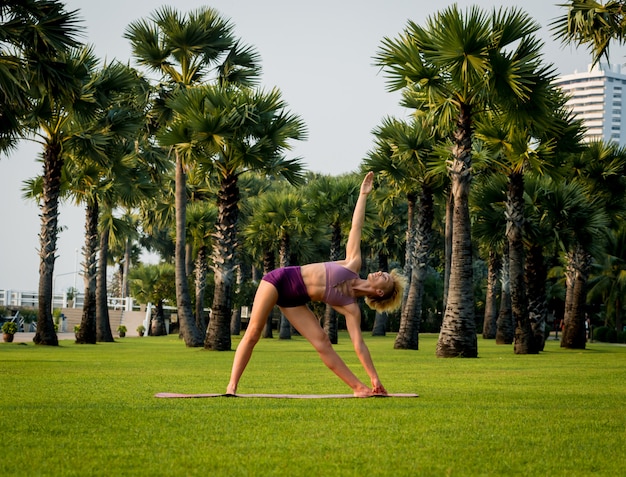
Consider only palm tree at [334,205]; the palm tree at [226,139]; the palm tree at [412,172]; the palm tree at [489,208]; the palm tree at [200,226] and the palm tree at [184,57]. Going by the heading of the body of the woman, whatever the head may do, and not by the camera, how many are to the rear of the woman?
6

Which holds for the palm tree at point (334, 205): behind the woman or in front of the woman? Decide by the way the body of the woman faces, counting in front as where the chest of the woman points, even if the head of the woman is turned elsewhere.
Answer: behind

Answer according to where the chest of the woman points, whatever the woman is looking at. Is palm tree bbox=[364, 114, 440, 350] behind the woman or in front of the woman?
behind

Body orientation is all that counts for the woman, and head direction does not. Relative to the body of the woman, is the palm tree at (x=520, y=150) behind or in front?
behind

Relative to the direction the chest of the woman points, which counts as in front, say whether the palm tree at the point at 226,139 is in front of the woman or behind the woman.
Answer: behind

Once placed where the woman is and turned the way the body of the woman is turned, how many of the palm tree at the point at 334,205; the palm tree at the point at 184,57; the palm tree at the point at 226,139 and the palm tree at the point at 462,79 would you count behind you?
4

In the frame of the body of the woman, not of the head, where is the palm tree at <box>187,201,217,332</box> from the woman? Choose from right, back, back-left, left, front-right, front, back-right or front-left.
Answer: back

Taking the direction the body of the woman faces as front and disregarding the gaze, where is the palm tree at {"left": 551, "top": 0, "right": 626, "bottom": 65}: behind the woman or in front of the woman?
behind

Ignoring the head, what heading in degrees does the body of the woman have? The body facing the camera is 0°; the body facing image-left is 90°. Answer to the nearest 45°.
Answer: approximately 0°

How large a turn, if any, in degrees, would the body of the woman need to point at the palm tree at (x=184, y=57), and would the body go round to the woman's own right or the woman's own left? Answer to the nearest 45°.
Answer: approximately 180°

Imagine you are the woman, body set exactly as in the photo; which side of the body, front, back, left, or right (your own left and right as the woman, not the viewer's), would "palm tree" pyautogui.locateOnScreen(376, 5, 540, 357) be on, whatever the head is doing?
back
